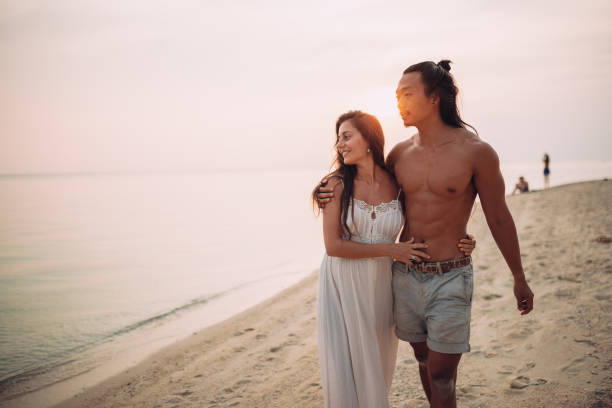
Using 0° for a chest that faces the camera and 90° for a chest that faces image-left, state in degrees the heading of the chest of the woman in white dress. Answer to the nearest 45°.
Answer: approximately 0°

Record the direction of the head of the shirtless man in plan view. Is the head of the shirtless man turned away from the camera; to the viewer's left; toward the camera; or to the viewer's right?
to the viewer's left
